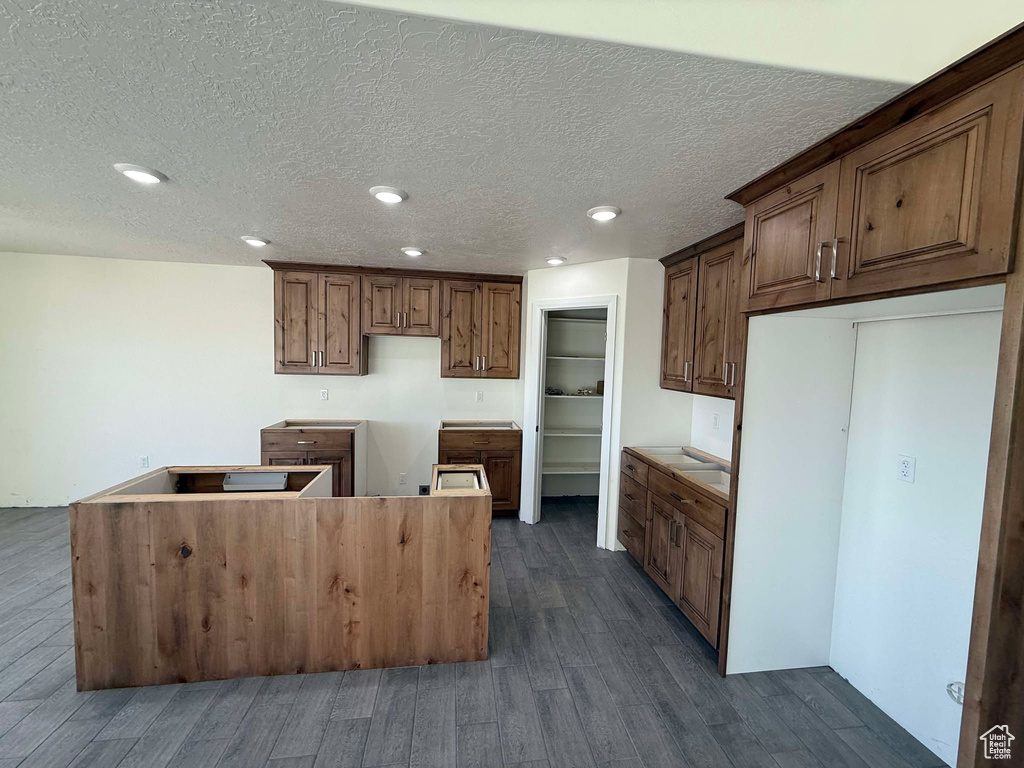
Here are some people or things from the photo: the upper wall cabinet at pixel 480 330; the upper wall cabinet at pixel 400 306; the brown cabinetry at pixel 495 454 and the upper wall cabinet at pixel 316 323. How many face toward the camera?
4

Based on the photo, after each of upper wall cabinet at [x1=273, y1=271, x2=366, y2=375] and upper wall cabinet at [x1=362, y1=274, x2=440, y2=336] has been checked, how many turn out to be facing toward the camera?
2

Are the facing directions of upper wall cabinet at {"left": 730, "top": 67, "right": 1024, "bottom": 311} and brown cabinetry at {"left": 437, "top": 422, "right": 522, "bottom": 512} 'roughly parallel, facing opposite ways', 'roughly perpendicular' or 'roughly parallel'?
roughly perpendicular

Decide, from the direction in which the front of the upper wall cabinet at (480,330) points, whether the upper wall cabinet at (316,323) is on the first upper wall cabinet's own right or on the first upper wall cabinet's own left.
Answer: on the first upper wall cabinet's own right

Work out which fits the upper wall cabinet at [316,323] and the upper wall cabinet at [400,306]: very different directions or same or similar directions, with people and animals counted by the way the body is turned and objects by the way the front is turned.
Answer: same or similar directions

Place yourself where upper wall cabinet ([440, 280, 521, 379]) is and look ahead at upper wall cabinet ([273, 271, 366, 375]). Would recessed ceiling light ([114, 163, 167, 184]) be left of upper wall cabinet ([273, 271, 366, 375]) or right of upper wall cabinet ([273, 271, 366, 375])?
left

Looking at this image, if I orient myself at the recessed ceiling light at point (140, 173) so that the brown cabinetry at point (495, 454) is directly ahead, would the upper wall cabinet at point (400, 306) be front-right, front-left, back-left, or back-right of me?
front-left

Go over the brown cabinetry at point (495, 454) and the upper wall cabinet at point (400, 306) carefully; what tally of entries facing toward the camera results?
2

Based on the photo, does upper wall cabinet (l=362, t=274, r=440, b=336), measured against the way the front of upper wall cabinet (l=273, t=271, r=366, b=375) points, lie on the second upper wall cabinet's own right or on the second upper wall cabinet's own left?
on the second upper wall cabinet's own left

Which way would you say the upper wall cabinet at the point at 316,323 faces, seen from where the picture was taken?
facing the viewer

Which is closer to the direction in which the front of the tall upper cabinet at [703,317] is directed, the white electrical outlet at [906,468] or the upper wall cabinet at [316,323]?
the upper wall cabinet

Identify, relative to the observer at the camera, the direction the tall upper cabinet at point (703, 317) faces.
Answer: facing the viewer and to the left of the viewer

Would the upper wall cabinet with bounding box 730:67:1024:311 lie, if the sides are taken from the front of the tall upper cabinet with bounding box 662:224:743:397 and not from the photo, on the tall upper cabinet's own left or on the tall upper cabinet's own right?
on the tall upper cabinet's own left

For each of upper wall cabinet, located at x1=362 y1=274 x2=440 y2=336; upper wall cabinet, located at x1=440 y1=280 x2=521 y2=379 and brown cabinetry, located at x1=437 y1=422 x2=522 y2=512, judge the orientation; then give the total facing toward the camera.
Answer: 3

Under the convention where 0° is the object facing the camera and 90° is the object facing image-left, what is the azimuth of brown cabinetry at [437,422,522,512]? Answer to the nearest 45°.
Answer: approximately 0°

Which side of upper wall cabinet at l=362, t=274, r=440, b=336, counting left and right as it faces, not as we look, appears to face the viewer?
front
